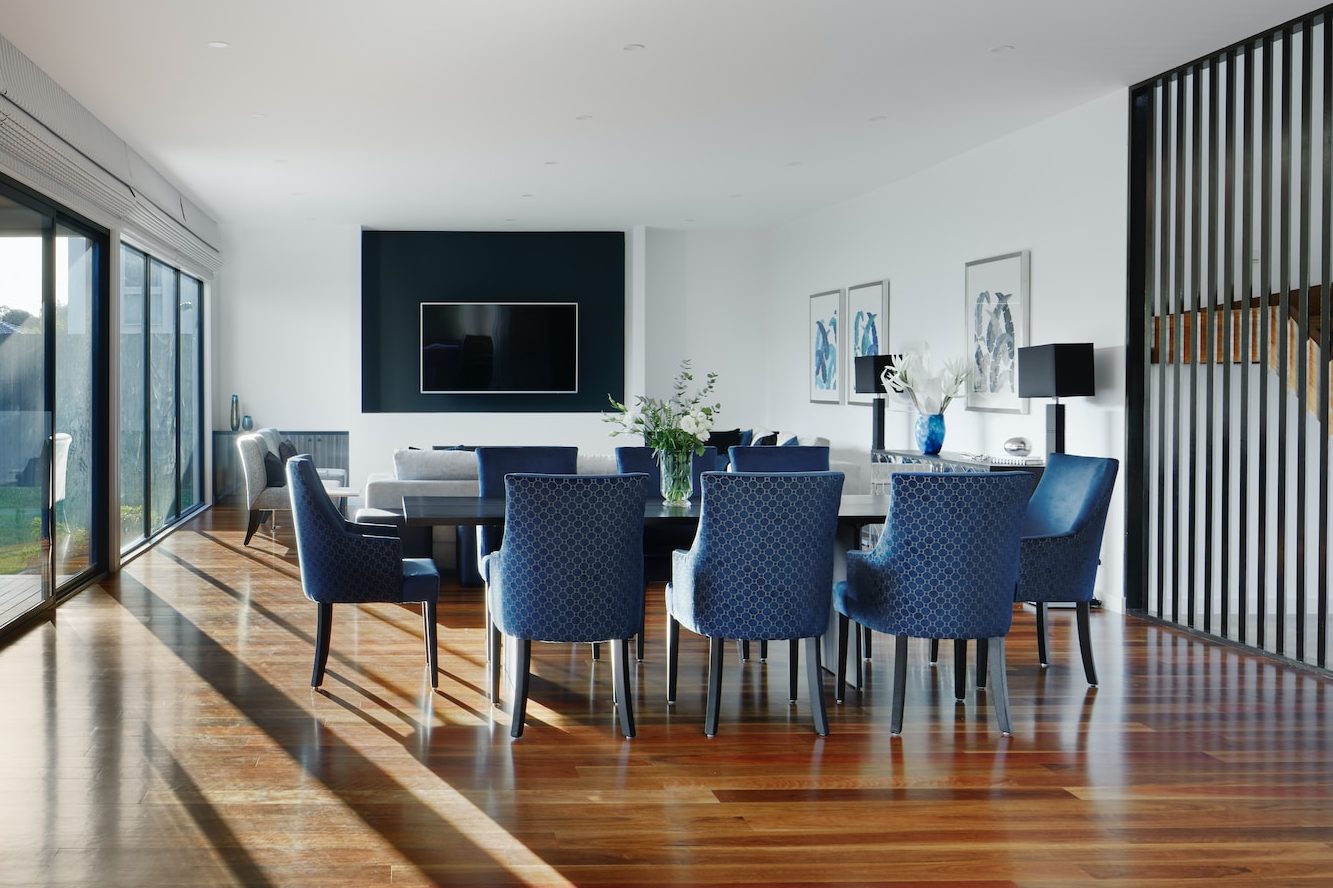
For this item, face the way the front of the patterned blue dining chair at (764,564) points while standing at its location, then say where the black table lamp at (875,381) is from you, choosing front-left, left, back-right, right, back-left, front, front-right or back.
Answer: front

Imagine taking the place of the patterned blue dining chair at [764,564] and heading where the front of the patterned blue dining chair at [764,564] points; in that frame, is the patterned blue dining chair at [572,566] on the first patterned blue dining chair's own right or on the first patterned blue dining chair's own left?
on the first patterned blue dining chair's own left

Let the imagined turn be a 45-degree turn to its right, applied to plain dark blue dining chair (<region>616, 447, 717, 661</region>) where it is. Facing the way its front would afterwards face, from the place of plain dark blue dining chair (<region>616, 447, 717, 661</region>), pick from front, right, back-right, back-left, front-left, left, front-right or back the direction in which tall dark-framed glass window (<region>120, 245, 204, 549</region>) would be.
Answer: right

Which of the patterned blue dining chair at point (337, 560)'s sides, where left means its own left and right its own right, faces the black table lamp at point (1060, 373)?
front

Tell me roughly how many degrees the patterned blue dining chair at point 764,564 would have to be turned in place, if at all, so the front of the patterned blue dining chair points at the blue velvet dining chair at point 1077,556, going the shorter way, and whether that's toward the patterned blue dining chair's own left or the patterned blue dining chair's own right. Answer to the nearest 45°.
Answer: approximately 45° to the patterned blue dining chair's own right

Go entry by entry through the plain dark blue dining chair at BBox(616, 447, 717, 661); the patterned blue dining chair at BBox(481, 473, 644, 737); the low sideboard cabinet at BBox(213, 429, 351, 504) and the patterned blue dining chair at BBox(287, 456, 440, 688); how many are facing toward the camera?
2

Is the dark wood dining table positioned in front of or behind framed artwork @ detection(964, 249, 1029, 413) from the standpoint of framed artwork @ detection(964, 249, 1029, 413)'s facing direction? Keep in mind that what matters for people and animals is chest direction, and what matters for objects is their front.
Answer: in front

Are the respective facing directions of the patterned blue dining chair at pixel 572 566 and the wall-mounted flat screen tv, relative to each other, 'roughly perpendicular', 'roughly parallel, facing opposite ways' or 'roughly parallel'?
roughly parallel, facing opposite ways

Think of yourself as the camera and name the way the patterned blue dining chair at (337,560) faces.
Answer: facing to the right of the viewer

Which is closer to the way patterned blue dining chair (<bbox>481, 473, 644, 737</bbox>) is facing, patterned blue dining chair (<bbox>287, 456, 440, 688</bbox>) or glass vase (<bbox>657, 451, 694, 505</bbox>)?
the glass vase

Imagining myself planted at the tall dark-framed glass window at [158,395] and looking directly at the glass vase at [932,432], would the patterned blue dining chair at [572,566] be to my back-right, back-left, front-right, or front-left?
front-right

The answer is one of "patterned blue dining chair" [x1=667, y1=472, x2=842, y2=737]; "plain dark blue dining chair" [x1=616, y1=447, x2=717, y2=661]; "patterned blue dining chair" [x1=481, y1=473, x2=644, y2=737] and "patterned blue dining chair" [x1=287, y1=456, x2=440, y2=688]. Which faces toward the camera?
"plain dark blue dining chair" [x1=616, y1=447, x2=717, y2=661]

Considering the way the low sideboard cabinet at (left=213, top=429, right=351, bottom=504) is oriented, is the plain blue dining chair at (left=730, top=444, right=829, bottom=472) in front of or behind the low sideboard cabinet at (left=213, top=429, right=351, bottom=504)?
in front

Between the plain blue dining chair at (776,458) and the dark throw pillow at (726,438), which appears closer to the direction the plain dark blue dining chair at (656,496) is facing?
the plain blue dining chair

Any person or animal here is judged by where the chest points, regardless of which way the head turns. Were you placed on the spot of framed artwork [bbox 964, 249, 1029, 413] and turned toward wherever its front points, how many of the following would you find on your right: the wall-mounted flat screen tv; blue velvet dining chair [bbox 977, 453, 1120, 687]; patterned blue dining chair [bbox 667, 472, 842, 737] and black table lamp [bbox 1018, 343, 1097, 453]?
1

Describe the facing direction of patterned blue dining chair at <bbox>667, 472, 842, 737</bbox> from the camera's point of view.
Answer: facing away from the viewer

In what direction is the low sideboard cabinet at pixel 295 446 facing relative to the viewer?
toward the camera

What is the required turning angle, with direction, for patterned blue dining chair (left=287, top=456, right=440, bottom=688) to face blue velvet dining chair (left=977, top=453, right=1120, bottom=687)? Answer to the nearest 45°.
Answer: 0° — it already faces it

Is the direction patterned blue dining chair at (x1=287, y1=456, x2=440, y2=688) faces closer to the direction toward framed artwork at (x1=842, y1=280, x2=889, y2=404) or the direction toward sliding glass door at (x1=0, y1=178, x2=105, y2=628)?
the framed artwork

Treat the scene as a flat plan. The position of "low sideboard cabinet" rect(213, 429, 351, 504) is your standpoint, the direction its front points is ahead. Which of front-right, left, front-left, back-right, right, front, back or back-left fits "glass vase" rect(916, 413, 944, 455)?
front-left

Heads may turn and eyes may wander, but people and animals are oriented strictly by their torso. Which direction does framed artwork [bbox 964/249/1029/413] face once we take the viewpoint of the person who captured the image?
facing the viewer and to the left of the viewer
